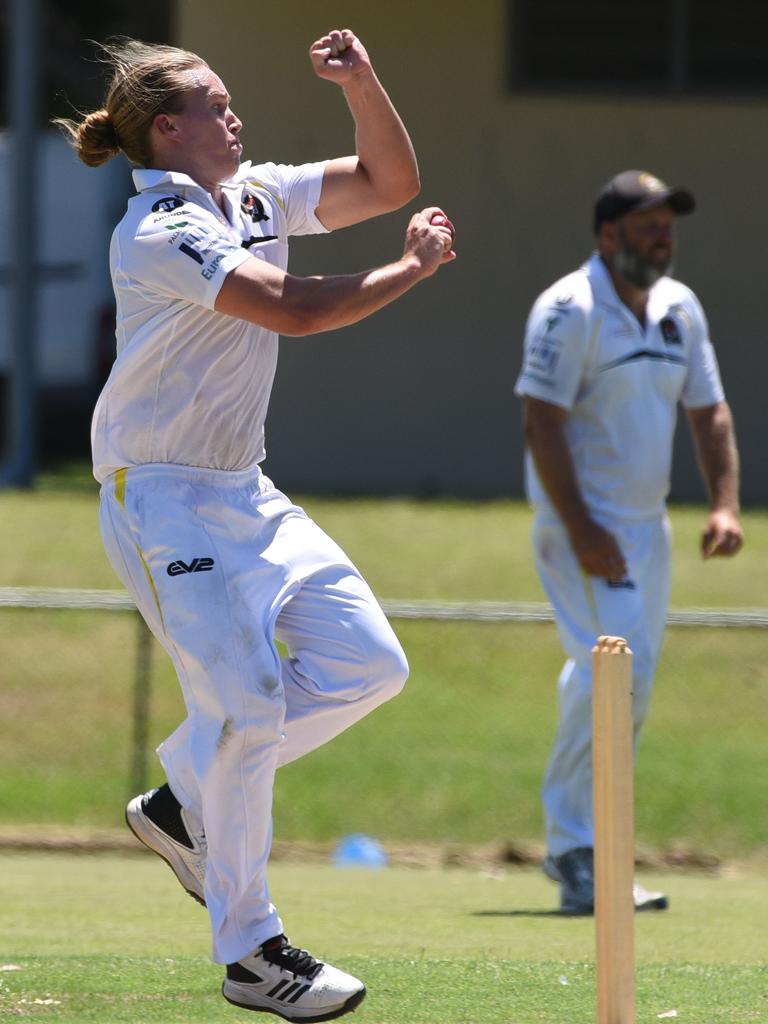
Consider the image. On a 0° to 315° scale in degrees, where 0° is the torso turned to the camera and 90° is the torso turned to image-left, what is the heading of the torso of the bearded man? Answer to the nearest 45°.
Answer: approximately 315°

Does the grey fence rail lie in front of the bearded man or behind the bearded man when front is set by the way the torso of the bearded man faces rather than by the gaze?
behind

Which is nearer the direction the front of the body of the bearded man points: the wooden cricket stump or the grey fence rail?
the wooden cricket stump

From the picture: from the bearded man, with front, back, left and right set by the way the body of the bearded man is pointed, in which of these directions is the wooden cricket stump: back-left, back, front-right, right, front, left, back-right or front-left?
front-right
